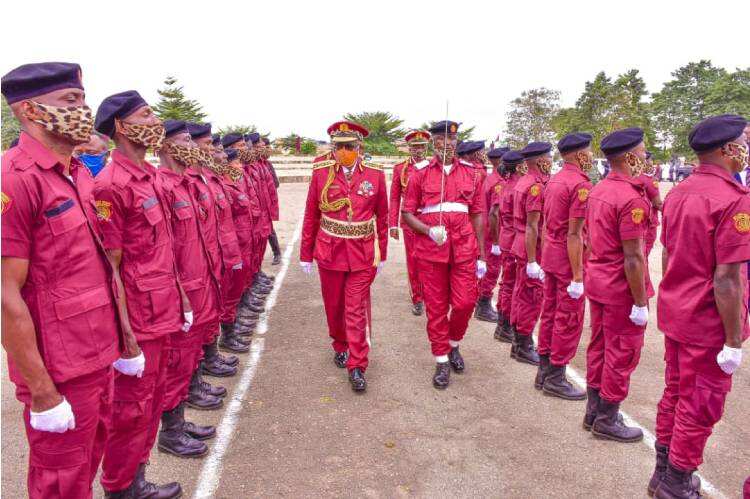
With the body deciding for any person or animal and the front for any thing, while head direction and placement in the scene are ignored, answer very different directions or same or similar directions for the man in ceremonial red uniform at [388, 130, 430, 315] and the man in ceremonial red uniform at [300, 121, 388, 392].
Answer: same or similar directions

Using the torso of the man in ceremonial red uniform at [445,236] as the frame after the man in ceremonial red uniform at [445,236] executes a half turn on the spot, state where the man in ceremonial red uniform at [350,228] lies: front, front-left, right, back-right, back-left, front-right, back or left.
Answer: left

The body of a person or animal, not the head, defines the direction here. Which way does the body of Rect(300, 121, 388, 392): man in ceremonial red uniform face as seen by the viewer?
toward the camera

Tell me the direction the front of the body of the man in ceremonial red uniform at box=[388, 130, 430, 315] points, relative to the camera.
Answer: toward the camera

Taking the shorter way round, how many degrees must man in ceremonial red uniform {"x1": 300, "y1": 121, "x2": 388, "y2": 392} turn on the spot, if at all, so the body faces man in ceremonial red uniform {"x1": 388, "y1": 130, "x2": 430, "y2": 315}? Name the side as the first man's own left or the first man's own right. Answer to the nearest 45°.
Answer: approximately 180°

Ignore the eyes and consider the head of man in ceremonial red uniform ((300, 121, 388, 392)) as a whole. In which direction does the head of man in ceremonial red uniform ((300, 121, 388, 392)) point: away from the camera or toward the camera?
toward the camera

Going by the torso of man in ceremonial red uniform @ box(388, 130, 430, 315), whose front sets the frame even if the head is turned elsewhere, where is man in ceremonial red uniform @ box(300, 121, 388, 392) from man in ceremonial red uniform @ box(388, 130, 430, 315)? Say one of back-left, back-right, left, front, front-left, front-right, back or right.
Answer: front

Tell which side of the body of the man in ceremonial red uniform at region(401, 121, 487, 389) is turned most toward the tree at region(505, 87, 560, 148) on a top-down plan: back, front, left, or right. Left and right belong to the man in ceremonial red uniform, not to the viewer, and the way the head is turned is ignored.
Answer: back
